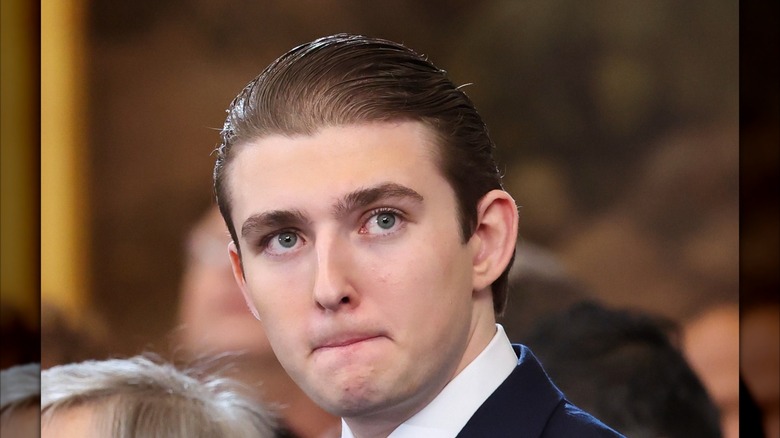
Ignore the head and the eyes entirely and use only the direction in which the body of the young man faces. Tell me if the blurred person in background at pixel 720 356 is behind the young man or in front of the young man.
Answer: behind

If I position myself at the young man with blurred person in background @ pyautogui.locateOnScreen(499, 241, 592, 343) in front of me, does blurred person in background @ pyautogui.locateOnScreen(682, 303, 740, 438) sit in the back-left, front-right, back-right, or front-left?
front-right

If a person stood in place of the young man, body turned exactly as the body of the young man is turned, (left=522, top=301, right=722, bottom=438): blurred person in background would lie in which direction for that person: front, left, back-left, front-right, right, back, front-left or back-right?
back

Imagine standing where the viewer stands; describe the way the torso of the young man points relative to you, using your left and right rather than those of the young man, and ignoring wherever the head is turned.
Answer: facing the viewer and to the left of the viewer

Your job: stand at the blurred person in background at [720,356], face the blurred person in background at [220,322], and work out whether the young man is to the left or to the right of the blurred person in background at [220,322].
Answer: left
